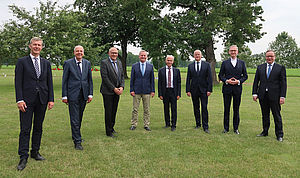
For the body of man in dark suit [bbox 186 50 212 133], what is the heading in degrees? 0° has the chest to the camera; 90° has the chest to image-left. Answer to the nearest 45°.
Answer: approximately 0°

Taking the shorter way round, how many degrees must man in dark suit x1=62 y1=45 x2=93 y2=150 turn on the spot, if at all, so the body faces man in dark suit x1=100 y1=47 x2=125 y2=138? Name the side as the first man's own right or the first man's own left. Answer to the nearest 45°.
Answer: approximately 135° to the first man's own left

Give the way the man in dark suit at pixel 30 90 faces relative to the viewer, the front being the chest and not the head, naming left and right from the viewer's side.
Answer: facing the viewer

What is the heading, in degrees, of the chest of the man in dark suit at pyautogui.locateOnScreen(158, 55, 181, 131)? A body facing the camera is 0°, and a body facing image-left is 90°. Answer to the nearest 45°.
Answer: approximately 0°

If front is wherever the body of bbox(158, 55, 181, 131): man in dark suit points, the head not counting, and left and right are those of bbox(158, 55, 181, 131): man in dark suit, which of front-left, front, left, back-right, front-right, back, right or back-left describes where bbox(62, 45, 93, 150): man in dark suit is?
front-right

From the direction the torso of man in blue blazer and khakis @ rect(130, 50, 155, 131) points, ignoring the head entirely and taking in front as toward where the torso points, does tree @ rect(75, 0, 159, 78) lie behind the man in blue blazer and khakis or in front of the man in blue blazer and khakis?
behind

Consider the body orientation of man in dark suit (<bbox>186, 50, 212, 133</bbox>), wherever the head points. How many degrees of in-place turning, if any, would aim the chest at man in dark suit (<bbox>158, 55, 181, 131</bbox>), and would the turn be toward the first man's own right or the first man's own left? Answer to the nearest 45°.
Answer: approximately 90° to the first man's own right

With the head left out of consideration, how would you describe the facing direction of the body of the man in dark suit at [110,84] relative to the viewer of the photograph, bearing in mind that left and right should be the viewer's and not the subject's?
facing the viewer and to the right of the viewer

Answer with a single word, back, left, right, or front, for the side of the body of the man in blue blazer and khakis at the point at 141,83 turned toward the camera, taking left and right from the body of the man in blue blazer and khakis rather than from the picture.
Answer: front

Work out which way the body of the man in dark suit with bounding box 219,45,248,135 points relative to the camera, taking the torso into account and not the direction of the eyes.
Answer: toward the camera

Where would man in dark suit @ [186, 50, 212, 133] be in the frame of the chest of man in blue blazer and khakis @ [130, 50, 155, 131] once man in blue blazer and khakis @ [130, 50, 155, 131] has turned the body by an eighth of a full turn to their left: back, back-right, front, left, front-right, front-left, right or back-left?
front-left
